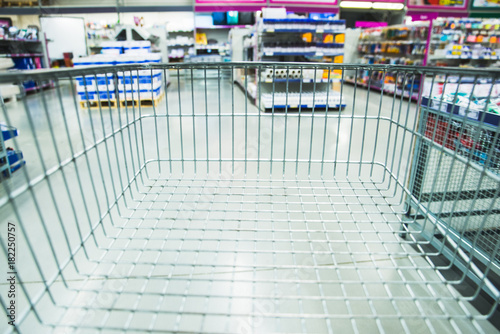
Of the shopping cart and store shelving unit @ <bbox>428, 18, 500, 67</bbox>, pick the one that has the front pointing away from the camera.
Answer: the shopping cart

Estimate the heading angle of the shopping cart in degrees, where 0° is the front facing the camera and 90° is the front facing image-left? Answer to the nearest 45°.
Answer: approximately 180°

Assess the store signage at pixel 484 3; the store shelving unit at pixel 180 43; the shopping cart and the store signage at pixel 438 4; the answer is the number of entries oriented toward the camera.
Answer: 3

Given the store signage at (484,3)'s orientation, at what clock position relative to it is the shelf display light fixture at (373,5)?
The shelf display light fixture is roughly at 2 o'clock from the store signage.

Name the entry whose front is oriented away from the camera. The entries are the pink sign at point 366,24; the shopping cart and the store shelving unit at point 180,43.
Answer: the shopping cart

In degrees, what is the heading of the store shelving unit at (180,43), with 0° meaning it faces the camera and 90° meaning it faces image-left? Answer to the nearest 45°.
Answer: approximately 0°

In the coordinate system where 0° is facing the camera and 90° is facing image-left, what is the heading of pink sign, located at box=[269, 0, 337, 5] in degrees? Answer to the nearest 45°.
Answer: approximately 0°

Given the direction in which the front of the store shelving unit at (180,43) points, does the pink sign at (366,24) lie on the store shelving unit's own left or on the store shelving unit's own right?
on the store shelving unit's own left
